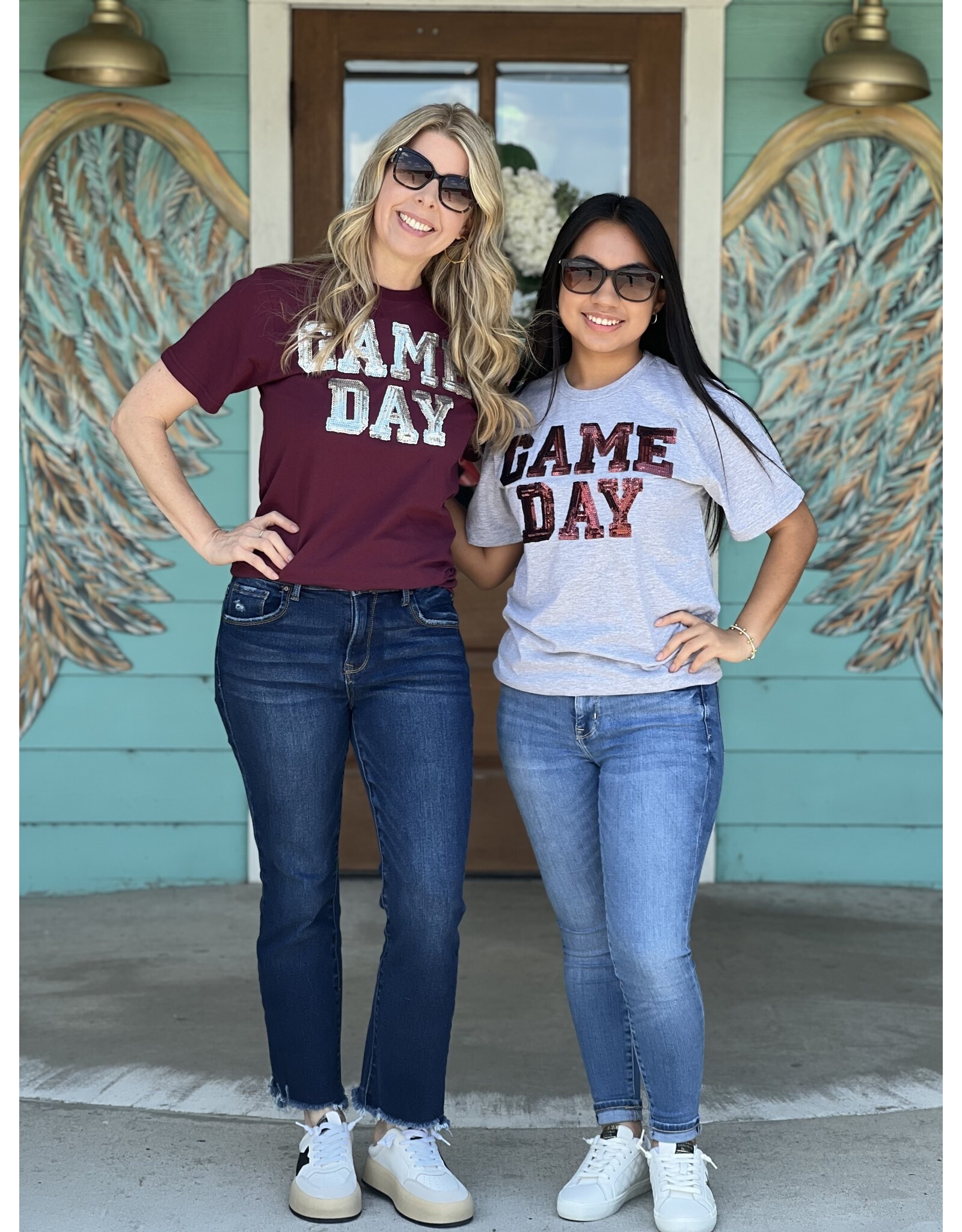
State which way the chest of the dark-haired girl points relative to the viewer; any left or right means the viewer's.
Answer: facing the viewer

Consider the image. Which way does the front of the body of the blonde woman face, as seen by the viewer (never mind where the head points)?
toward the camera

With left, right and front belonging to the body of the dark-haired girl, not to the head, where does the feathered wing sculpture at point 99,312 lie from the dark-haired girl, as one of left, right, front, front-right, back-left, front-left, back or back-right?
back-right

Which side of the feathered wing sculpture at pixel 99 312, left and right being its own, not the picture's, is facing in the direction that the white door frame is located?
left

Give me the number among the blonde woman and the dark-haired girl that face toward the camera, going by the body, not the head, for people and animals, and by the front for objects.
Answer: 2

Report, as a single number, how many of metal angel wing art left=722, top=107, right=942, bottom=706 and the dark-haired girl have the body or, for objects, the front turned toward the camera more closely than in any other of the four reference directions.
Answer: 2

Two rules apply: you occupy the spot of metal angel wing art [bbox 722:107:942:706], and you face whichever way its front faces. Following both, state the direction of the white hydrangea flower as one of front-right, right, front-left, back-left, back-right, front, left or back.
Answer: front-right

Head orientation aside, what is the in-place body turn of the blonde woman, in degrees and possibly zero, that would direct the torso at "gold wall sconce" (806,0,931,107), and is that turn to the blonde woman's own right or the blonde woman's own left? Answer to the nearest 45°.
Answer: approximately 135° to the blonde woman's own left

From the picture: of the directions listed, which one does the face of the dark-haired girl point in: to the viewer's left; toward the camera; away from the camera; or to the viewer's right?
toward the camera

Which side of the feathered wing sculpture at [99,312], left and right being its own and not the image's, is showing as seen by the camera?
front

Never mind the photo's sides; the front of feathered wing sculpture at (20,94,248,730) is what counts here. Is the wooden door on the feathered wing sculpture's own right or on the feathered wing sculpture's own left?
on the feathered wing sculpture's own left
